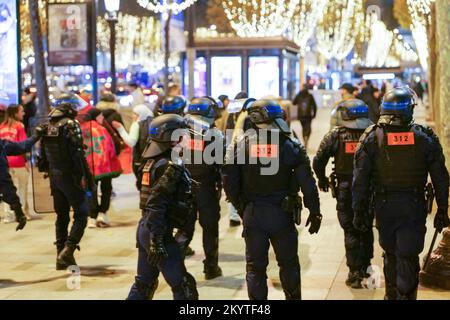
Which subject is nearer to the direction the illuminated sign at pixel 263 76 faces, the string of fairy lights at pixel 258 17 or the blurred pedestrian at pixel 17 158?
the blurred pedestrian

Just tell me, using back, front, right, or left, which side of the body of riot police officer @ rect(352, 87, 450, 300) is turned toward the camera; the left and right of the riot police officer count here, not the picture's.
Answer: back

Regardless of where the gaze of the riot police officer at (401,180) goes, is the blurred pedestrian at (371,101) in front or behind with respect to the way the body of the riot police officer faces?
in front

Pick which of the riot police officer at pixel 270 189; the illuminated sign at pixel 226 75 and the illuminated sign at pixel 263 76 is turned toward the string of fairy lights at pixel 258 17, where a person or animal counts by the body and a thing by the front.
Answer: the riot police officer

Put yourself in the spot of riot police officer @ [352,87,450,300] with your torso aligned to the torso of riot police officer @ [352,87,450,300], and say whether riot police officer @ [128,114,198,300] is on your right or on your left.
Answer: on your left

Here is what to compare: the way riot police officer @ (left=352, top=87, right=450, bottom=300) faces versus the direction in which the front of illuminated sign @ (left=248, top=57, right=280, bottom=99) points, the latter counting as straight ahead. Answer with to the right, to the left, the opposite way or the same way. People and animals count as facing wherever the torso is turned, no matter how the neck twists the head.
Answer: the opposite way

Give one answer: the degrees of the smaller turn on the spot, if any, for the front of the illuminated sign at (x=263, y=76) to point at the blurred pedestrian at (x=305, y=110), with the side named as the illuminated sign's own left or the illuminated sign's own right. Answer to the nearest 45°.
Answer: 0° — it already faces them

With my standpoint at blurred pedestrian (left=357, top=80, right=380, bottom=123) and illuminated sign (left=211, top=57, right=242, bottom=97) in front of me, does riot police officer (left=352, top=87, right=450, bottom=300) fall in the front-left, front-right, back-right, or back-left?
back-left

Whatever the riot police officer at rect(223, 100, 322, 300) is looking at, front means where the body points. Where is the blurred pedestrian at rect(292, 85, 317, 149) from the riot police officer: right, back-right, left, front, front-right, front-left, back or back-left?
front

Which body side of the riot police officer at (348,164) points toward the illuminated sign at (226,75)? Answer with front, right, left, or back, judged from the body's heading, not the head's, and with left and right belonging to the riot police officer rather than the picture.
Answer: front

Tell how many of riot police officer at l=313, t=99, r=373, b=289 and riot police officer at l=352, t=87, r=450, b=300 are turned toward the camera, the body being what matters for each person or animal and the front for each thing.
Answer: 0

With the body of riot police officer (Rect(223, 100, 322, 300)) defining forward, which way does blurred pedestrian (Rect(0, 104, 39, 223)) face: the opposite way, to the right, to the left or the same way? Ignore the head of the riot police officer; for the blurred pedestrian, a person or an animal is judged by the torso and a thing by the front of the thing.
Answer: to the right

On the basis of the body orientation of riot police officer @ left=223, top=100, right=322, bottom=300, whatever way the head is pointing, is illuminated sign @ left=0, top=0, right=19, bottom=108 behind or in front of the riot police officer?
in front

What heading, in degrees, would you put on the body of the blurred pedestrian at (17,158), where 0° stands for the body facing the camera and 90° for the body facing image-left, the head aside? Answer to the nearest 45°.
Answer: approximately 270°

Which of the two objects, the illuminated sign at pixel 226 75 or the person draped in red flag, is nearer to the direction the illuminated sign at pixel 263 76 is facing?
the person draped in red flag

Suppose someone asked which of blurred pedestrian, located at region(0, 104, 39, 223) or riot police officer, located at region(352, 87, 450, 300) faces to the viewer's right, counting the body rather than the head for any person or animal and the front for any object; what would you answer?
the blurred pedestrian

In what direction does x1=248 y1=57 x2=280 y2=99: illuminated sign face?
toward the camera

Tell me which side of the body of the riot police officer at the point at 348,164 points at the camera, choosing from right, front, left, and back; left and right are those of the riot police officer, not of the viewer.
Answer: back

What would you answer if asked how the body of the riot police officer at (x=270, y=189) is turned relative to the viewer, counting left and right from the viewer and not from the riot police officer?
facing away from the viewer
